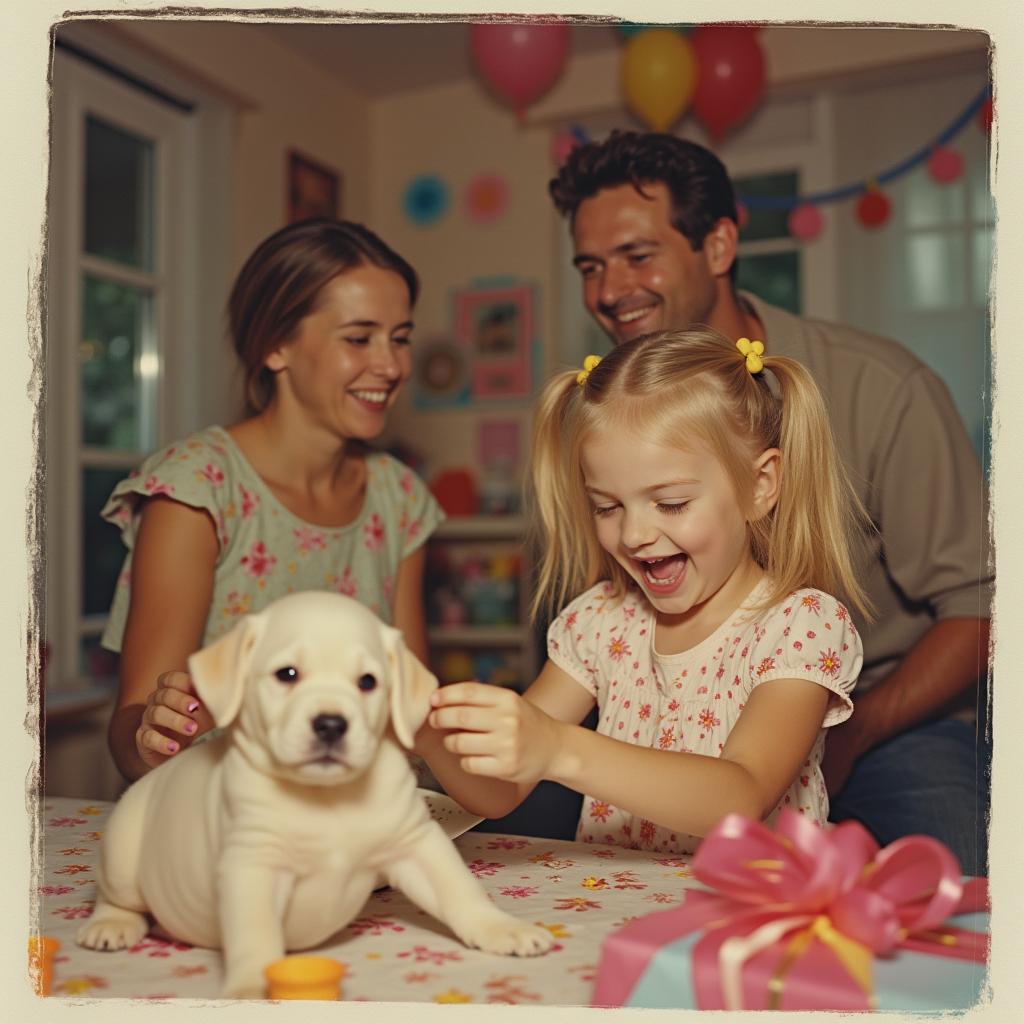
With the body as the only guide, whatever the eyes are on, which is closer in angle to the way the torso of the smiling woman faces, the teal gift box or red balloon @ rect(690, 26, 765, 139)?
the teal gift box

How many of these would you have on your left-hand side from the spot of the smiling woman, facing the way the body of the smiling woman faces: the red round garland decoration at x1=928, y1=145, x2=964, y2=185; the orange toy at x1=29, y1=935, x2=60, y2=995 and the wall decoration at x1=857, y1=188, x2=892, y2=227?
2

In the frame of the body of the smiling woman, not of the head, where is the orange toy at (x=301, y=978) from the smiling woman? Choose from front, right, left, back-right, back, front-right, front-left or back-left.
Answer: front-right

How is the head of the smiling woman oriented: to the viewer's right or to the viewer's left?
to the viewer's right

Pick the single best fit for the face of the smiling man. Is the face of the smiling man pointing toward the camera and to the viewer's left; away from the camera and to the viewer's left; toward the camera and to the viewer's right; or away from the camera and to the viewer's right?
toward the camera and to the viewer's left

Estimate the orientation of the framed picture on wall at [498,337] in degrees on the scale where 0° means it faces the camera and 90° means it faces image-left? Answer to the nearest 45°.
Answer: approximately 0°

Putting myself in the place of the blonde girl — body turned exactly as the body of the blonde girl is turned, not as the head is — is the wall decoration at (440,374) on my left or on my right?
on my right

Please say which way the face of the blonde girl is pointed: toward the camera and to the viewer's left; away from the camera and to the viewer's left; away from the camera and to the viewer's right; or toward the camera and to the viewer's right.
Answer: toward the camera and to the viewer's left

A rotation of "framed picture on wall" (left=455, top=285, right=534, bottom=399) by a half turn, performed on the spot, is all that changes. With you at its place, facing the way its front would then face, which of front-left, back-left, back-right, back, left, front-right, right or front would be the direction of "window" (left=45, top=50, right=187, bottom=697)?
back-left
